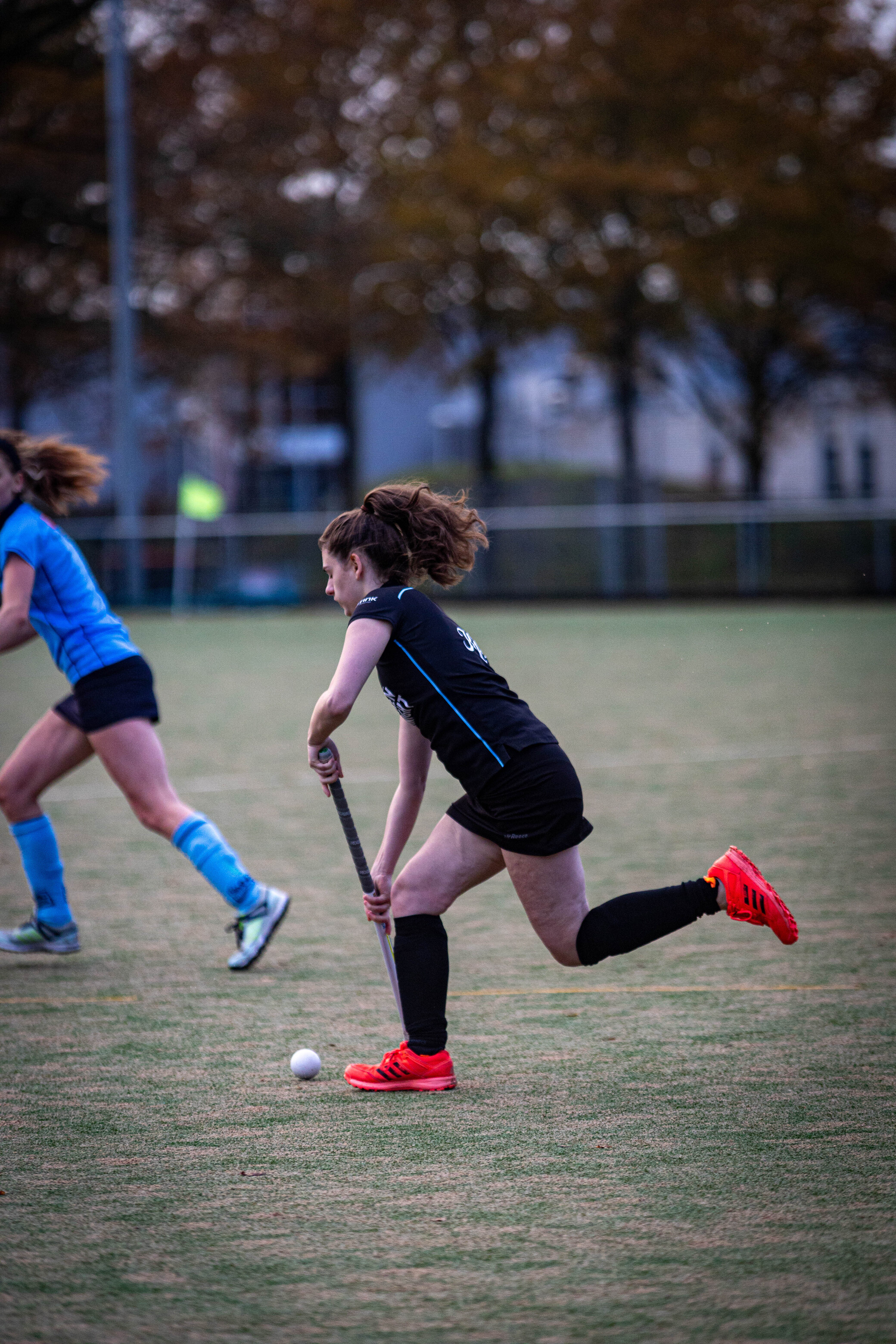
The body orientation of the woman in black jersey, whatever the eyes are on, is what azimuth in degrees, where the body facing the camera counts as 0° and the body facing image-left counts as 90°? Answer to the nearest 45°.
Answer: approximately 90°

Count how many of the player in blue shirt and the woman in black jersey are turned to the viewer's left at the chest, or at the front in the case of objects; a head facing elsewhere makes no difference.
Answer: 2

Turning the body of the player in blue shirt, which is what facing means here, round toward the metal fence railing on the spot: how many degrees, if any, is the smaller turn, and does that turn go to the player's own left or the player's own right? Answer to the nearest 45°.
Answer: approximately 90° to the player's own right

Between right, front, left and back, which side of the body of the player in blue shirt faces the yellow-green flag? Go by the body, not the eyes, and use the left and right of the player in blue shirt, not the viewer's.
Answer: right

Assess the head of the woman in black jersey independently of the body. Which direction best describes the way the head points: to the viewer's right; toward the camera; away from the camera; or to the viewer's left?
to the viewer's left

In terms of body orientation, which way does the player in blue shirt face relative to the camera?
to the viewer's left

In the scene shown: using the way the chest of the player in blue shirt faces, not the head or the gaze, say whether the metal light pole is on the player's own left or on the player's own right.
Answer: on the player's own right

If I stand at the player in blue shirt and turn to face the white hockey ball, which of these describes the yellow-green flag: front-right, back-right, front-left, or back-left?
back-left
